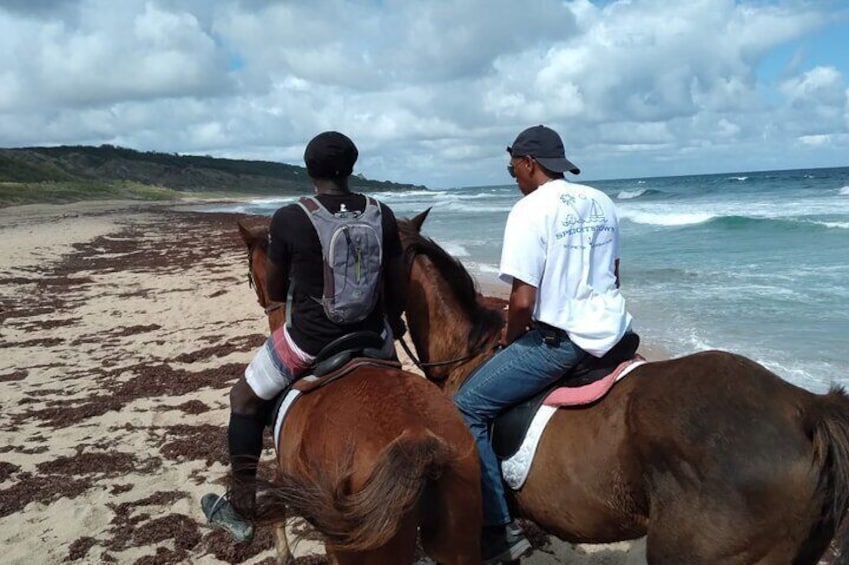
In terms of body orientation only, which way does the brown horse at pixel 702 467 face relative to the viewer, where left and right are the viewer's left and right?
facing away from the viewer and to the left of the viewer

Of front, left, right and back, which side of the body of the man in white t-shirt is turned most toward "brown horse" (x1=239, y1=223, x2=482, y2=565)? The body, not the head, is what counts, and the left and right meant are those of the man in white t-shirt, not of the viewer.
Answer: left

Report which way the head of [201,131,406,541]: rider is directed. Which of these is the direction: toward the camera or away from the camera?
away from the camera

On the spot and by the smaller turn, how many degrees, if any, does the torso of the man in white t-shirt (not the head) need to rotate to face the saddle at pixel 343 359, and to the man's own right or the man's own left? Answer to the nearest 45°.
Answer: approximately 45° to the man's own left

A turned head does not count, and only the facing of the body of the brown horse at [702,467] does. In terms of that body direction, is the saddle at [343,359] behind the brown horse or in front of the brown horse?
in front

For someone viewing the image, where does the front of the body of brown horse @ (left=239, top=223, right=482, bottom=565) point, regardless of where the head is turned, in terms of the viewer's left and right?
facing away from the viewer and to the left of the viewer

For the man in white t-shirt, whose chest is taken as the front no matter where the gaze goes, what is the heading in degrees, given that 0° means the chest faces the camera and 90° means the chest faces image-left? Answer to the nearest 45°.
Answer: approximately 135°

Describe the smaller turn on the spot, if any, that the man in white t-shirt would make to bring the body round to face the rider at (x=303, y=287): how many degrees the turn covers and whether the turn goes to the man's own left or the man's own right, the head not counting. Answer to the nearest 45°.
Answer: approximately 45° to the man's own left
